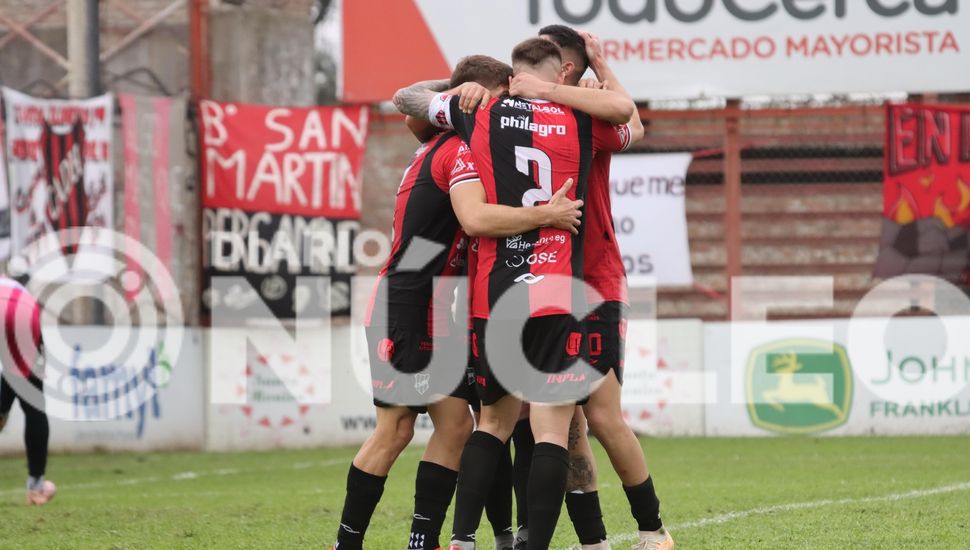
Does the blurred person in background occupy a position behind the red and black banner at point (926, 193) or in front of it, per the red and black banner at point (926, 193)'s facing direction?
in front

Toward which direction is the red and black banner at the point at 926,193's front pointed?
toward the camera
